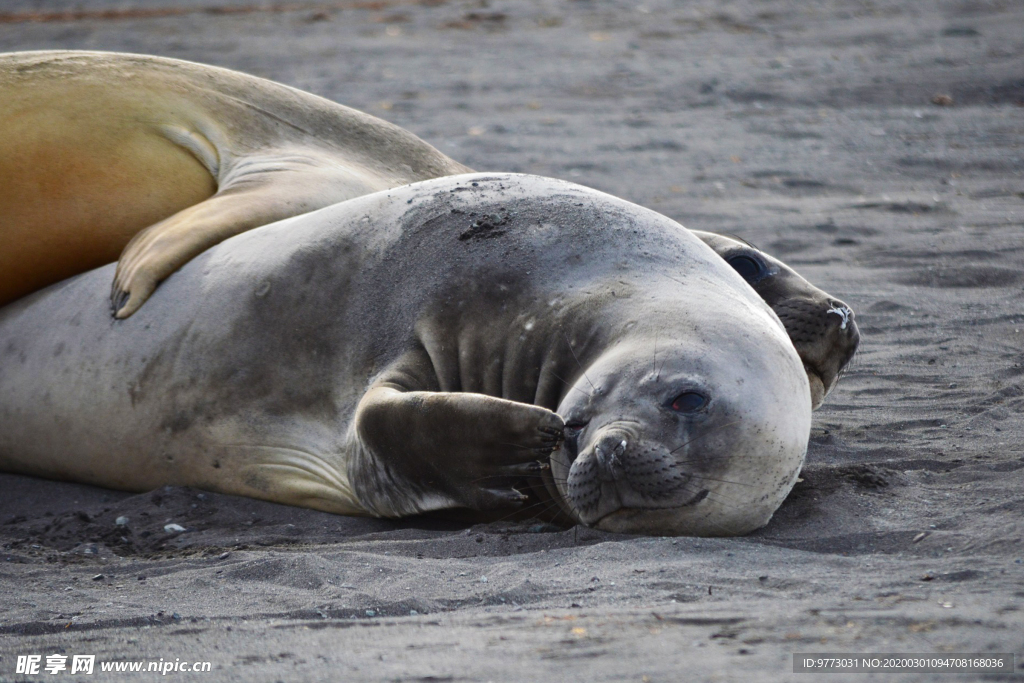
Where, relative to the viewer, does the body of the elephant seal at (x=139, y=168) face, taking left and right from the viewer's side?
facing to the right of the viewer

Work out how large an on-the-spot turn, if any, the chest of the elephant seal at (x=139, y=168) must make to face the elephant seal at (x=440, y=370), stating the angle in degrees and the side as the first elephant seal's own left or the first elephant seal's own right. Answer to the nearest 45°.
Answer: approximately 45° to the first elephant seal's own right
